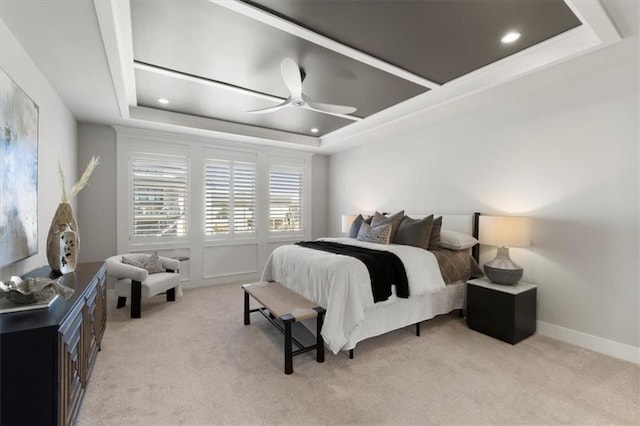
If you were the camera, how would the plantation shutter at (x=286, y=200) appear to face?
facing the viewer

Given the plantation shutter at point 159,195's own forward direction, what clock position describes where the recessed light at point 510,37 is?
The recessed light is roughly at 11 o'clock from the plantation shutter.

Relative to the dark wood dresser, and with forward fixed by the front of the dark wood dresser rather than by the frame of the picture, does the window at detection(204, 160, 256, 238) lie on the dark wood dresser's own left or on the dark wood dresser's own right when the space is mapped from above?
on the dark wood dresser's own left

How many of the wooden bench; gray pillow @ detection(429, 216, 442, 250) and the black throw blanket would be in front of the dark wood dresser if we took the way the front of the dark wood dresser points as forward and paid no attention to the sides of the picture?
3

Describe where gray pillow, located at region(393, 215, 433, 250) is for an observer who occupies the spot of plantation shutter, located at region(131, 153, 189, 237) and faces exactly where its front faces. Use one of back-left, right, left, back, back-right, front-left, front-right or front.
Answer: front-left

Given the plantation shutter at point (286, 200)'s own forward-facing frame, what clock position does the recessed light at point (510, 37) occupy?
The recessed light is roughly at 11 o'clock from the plantation shutter.

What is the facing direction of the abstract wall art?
to the viewer's right

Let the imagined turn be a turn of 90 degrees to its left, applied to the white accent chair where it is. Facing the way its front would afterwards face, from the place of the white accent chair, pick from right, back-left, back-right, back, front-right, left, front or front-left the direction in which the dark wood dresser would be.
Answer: back-right

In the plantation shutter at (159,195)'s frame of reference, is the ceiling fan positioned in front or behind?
in front

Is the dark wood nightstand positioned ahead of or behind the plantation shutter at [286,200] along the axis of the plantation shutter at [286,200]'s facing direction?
ahead

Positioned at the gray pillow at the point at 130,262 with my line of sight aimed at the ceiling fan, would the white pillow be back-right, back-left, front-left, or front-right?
front-left

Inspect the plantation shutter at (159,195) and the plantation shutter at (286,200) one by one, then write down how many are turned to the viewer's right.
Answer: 0

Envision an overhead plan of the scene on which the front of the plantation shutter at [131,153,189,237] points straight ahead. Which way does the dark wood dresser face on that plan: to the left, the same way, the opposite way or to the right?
to the left

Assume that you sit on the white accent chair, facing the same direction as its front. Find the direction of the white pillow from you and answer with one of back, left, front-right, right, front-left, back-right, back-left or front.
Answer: front

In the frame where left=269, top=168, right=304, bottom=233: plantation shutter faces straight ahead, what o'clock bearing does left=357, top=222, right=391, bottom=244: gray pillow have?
The gray pillow is roughly at 11 o'clock from the plantation shutter.

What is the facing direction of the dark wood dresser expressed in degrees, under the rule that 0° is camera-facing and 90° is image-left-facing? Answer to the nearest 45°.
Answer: approximately 270°

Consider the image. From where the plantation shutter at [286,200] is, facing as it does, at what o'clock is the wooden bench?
The wooden bench is roughly at 12 o'clock from the plantation shutter.

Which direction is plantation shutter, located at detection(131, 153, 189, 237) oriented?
toward the camera

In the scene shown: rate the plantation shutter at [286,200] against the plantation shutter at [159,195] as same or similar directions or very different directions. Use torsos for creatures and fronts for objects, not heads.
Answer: same or similar directions

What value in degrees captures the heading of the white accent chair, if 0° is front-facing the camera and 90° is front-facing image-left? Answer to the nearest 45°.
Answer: approximately 315°

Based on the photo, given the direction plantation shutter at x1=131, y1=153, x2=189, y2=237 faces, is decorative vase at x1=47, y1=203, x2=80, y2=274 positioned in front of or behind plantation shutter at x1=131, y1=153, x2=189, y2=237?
in front
